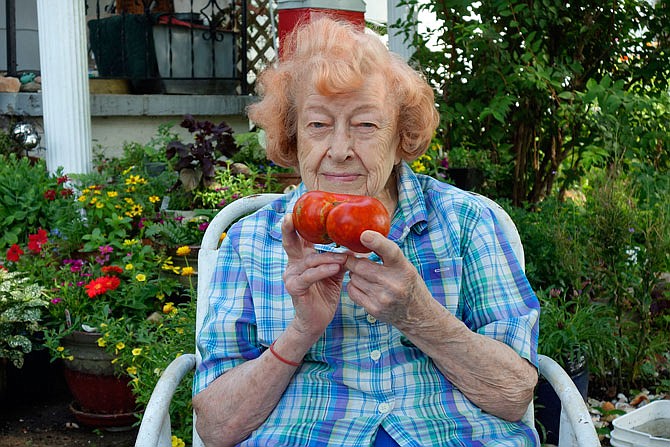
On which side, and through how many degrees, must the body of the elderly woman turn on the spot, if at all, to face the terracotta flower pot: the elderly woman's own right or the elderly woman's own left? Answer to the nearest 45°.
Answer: approximately 135° to the elderly woman's own right

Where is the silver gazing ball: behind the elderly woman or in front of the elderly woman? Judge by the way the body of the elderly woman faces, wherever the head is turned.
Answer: behind

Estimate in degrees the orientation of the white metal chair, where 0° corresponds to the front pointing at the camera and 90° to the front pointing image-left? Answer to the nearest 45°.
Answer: approximately 0°

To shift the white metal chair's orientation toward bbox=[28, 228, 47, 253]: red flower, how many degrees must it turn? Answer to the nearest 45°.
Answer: approximately 135° to its right

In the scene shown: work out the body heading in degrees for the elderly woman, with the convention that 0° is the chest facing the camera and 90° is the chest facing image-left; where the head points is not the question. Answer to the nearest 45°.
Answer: approximately 0°

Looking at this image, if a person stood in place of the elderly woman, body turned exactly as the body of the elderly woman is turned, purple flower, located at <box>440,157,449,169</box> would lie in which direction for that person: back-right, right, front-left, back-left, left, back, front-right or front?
back

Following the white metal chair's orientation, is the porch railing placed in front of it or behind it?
behind

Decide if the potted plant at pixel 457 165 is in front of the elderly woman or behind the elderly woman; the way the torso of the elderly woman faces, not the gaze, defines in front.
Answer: behind

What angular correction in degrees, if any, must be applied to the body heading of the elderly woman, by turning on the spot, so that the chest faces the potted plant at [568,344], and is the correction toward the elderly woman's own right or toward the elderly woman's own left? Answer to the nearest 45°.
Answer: approximately 135° to the elderly woman's own left

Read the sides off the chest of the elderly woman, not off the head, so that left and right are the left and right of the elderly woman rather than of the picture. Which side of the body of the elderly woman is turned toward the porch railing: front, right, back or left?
back

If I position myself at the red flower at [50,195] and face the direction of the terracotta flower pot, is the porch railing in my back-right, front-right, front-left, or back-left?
back-left

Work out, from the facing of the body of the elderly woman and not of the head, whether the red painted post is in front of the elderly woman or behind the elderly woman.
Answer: behind

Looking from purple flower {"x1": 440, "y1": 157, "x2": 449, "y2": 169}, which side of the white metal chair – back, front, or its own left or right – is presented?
back
